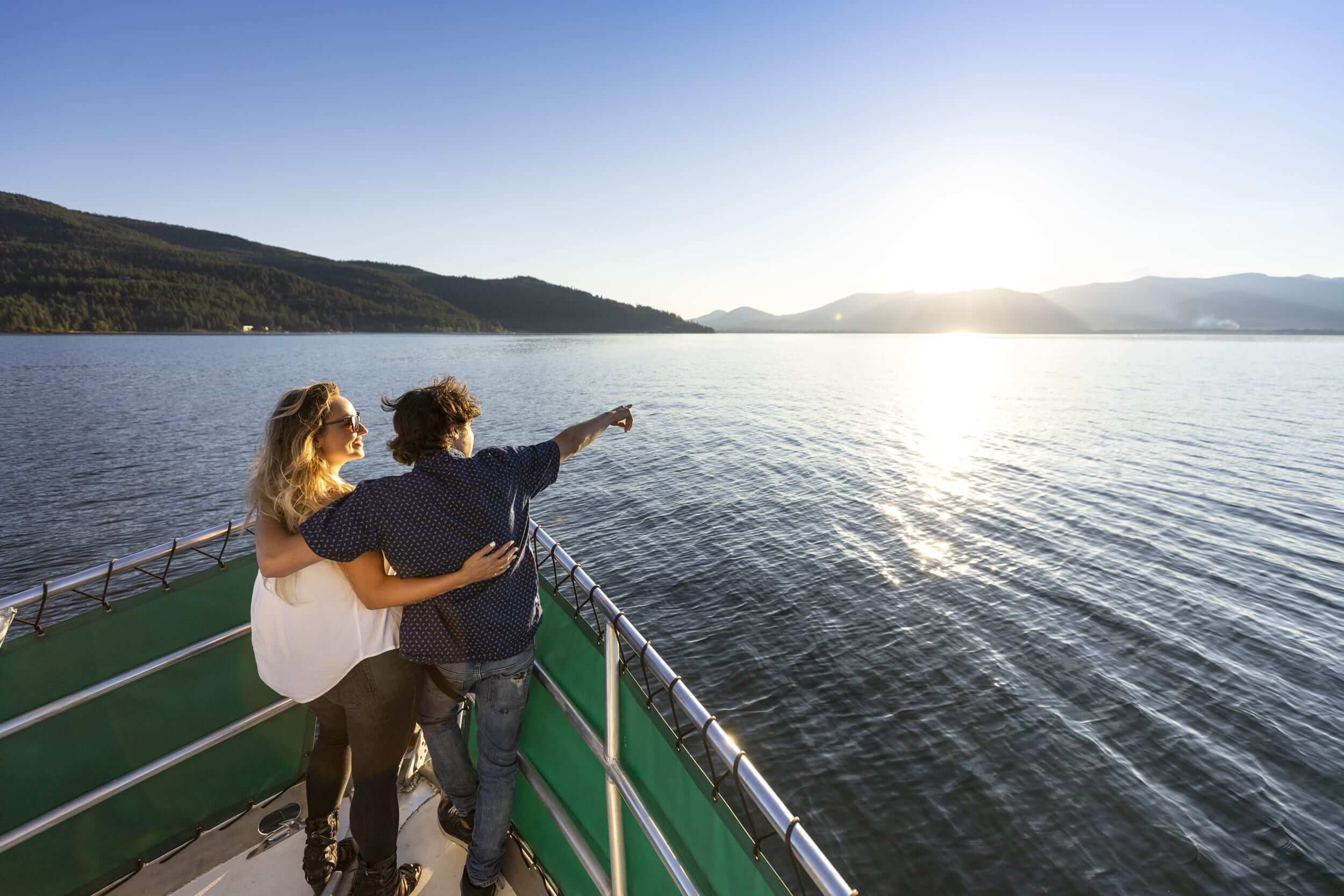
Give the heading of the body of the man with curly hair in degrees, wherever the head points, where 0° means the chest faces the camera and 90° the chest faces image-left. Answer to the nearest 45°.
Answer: approximately 180°

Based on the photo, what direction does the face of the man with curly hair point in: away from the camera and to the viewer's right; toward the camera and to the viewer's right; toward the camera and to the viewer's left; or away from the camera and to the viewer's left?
away from the camera and to the viewer's right

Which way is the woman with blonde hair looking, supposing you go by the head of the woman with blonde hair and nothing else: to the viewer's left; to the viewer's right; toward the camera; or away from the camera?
to the viewer's right

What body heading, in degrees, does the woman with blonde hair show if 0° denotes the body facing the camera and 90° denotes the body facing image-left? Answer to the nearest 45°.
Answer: approximately 225°
